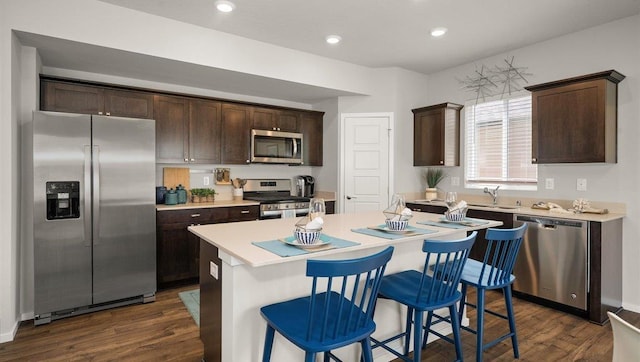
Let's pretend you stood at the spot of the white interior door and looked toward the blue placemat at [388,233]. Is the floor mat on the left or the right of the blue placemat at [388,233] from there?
right

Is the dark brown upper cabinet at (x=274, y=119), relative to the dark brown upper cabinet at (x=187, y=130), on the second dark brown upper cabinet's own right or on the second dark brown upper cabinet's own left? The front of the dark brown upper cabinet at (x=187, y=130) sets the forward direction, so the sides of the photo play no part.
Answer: on the second dark brown upper cabinet's own left

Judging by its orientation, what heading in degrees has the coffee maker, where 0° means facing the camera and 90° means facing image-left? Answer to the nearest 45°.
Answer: approximately 315°
